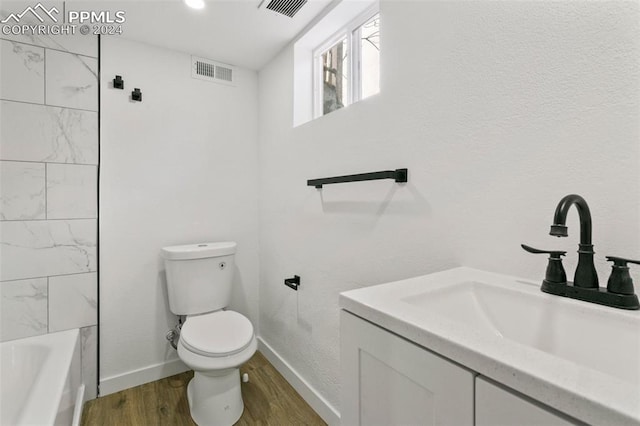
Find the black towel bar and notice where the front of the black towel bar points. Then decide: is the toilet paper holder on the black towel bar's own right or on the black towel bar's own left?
on the black towel bar's own right

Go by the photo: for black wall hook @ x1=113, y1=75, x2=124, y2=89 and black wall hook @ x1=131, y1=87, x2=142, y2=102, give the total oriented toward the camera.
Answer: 2

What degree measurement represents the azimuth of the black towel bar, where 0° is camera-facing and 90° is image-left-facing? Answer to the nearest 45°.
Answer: approximately 45°

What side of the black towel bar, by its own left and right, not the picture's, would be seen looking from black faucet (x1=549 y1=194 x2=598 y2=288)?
left

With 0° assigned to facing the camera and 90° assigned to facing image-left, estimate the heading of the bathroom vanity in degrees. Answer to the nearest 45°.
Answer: approximately 45°
